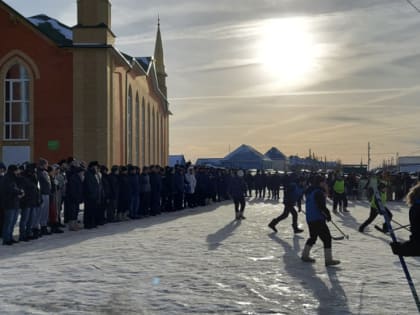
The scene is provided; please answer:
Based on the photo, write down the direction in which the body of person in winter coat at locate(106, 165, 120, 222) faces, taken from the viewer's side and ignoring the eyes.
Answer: to the viewer's right

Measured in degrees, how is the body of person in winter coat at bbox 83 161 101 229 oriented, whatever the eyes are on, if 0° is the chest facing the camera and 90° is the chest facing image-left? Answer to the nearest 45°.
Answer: approximately 270°

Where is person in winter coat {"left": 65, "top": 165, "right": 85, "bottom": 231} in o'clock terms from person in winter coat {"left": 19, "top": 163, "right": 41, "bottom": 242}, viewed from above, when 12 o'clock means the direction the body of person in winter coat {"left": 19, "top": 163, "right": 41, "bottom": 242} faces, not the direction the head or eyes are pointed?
person in winter coat {"left": 65, "top": 165, "right": 85, "bottom": 231} is roughly at 10 o'clock from person in winter coat {"left": 19, "top": 163, "right": 41, "bottom": 242}.

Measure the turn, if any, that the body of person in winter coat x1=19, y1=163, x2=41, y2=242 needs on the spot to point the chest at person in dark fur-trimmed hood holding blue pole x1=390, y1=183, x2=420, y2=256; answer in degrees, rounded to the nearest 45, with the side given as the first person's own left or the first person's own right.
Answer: approximately 45° to the first person's own right

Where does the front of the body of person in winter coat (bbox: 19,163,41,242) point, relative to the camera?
to the viewer's right

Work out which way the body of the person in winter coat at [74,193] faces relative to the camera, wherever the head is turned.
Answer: to the viewer's right

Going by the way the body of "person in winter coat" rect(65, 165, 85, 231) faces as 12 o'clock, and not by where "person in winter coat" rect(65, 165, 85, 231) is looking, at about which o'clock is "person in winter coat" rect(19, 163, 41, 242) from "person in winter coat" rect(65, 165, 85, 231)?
"person in winter coat" rect(19, 163, 41, 242) is roughly at 4 o'clock from "person in winter coat" rect(65, 165, 85, 231).

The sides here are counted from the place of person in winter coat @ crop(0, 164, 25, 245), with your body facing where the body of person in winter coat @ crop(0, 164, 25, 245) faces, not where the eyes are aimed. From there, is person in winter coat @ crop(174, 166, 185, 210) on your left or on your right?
on your left

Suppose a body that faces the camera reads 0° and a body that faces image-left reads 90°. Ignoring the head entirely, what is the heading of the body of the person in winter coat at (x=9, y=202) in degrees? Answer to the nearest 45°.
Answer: approximately 270°

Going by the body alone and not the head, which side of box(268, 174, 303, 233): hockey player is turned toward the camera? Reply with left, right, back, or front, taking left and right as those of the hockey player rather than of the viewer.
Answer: right

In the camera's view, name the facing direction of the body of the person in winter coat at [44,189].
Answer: to the viewer's right

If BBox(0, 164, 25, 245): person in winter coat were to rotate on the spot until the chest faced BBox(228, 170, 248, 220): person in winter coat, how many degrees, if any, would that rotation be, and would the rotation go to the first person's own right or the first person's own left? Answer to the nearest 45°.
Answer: approximately 45° to the first person's own left

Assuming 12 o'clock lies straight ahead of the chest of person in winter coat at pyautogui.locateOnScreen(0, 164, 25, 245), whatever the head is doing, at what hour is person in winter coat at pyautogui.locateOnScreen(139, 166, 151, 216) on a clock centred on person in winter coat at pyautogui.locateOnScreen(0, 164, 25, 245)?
person in winter coat at pyautogui.locateOnScreen(139, 166, 151, 216) is roughly at 10 o'clock from person in winter coat at pyautogui.locateOnScreen(0, 164, 25, 245).
